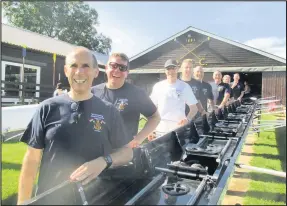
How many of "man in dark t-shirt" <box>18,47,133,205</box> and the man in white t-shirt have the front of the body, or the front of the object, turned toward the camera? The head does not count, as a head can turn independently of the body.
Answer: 2

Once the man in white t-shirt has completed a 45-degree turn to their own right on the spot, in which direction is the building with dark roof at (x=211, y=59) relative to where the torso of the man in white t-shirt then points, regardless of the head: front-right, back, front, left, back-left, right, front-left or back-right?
back-right

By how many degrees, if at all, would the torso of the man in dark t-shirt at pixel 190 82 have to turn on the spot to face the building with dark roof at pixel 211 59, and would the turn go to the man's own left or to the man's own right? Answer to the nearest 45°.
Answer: approximately 180°

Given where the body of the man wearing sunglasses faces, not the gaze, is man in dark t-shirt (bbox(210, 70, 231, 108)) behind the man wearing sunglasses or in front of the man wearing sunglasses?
behind

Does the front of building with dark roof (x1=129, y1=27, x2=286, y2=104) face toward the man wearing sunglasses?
yes

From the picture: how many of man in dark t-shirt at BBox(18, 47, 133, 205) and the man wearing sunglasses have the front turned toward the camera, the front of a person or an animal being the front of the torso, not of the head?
2

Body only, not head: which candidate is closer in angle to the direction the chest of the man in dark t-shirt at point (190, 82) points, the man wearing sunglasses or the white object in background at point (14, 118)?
the man wearing sunglasses

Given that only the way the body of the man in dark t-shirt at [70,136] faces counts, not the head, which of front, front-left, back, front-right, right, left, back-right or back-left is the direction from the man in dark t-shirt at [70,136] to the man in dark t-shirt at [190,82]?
back-left
